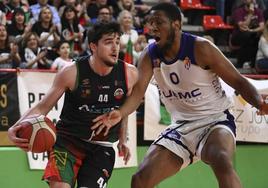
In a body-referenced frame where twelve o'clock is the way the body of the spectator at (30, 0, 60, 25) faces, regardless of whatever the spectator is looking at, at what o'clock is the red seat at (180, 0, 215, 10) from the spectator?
The red seat is roughly at 8 o'clock from the spectator.

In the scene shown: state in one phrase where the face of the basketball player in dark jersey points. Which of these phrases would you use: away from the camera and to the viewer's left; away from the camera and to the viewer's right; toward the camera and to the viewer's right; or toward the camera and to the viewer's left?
toward the camera and to the viewer's right

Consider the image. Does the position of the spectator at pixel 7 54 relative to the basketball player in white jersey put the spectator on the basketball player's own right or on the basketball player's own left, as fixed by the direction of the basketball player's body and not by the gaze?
on the basketball player's own right

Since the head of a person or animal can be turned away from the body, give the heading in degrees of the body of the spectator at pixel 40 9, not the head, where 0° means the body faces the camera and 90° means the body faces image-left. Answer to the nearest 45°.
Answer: approximately 0°

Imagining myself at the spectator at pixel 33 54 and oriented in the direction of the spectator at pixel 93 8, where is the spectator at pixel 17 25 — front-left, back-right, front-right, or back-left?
front-left

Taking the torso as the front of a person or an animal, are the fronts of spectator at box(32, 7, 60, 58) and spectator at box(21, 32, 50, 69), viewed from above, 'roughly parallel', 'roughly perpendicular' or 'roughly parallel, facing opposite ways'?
roughly parallel

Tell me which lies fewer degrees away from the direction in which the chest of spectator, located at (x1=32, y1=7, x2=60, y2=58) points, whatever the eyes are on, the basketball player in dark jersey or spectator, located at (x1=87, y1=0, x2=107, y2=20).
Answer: the basketball player in dark jersey

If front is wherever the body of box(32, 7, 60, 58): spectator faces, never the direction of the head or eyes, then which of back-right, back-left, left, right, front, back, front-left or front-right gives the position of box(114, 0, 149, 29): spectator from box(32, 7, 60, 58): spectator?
left

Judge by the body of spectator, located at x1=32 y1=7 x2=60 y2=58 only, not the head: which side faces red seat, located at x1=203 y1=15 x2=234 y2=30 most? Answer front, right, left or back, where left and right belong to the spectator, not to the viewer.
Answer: left

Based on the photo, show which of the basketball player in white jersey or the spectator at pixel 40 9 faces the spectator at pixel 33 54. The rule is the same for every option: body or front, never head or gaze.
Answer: the spectator at pixel 40 9

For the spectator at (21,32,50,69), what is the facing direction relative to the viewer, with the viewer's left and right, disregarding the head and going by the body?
facing the viewer and to the right of the viewer

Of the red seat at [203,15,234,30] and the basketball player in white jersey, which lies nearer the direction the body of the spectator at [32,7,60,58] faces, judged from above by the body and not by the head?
the basketball player in white jersey

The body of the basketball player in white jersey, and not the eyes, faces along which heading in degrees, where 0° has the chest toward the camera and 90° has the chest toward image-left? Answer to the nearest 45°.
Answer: approximately 45°

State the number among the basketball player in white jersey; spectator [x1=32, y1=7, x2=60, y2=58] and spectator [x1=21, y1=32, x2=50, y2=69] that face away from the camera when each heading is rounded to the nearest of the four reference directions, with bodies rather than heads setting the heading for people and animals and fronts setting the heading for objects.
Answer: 0

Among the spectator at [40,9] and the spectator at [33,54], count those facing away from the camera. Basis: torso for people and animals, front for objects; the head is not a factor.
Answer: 0

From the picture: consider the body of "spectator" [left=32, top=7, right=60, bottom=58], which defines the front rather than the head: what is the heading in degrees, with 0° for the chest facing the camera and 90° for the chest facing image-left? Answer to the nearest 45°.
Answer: approximately 315°
